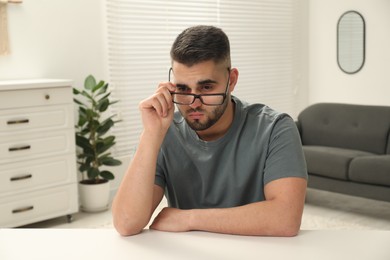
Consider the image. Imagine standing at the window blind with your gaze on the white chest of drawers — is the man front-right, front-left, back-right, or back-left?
front-left

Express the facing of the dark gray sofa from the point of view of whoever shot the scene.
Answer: facing the viewer and to the left of the viewer

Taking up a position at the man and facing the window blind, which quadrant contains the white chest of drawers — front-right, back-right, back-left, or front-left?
front-left

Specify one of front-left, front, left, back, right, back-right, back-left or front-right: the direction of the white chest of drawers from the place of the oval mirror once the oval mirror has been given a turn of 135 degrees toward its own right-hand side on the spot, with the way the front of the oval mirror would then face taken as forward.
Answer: left

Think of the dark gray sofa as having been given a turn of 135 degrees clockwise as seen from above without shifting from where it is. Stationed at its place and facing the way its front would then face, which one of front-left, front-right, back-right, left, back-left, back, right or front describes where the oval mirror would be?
front

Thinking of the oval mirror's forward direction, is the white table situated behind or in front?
in front

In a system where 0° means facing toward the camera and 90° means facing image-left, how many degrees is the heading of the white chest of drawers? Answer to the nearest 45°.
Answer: approximately 315°

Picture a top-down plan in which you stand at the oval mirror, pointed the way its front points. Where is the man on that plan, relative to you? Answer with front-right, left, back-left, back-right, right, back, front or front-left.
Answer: front

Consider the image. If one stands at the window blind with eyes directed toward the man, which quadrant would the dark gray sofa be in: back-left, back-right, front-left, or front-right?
front-left

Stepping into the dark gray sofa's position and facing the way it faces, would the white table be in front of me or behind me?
in front

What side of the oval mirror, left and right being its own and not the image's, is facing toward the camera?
front

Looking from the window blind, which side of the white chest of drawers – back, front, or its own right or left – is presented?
left

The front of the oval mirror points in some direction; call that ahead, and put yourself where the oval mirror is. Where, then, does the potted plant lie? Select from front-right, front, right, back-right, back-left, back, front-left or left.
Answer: front-right
